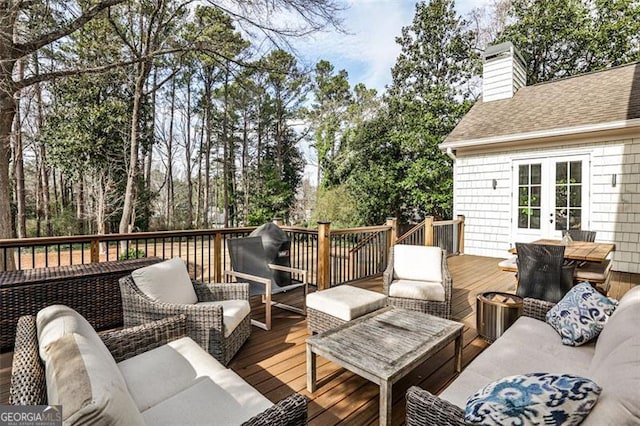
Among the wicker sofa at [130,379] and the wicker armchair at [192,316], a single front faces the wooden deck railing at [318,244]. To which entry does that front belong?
the wicker sofa

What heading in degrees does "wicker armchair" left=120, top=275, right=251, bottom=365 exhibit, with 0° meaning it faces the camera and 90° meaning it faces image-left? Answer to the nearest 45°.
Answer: approximately 315°

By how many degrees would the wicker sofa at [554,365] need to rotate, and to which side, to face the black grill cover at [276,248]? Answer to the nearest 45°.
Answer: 0° — it already faces it

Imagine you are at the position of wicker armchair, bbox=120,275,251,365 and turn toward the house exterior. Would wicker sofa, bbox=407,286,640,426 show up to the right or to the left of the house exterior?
right

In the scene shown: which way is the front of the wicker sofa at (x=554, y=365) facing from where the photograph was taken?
facing away from the viewer and to the left of the viewer

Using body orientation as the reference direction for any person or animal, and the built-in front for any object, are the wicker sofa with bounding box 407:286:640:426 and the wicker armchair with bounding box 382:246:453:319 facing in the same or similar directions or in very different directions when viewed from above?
very different directions

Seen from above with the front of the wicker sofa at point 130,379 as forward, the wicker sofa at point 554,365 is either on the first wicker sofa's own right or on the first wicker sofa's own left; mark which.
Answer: on the first wicker sofa's own right

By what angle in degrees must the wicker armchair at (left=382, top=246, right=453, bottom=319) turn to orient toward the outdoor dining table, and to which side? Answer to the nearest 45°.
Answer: approximately 135° to its left

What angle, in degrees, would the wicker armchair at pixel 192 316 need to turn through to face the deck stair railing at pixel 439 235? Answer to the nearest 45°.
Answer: approximately 90° to its left
